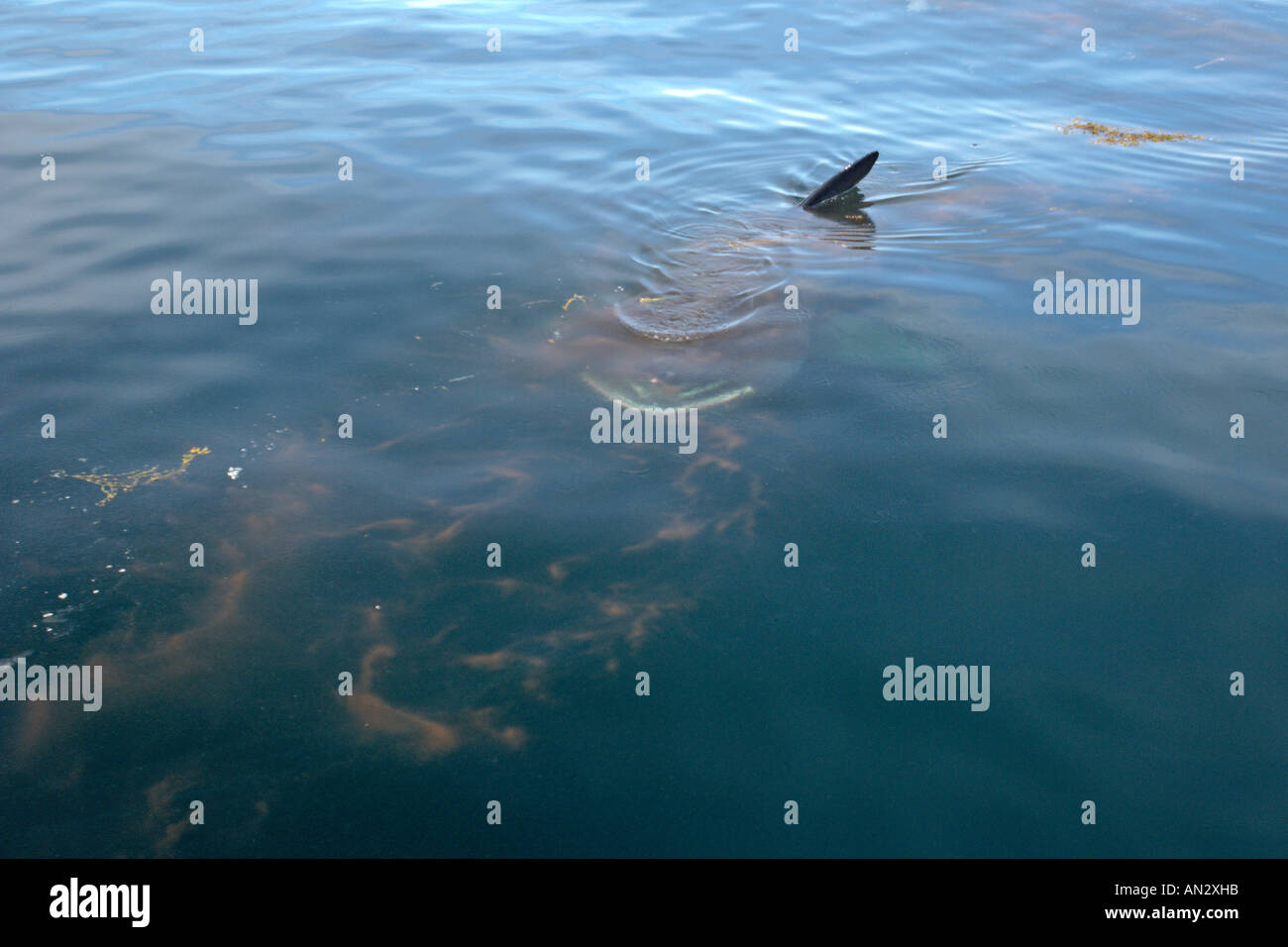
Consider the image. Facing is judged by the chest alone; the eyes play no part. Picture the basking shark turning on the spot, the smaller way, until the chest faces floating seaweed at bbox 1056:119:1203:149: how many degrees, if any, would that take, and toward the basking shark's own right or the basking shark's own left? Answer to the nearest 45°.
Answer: approximately 180°

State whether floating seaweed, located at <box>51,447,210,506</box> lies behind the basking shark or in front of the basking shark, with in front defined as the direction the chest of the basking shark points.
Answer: in front

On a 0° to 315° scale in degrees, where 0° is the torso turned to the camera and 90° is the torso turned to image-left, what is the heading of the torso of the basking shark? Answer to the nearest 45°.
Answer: approximately 45°
